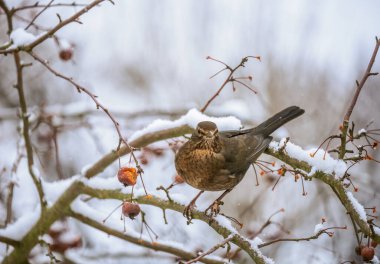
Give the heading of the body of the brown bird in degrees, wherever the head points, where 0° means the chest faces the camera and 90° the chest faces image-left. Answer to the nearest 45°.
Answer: approximately 45°

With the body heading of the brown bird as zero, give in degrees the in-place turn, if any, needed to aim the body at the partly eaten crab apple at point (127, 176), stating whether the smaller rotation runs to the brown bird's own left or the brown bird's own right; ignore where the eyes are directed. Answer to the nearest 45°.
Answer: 0° — it already faces it
